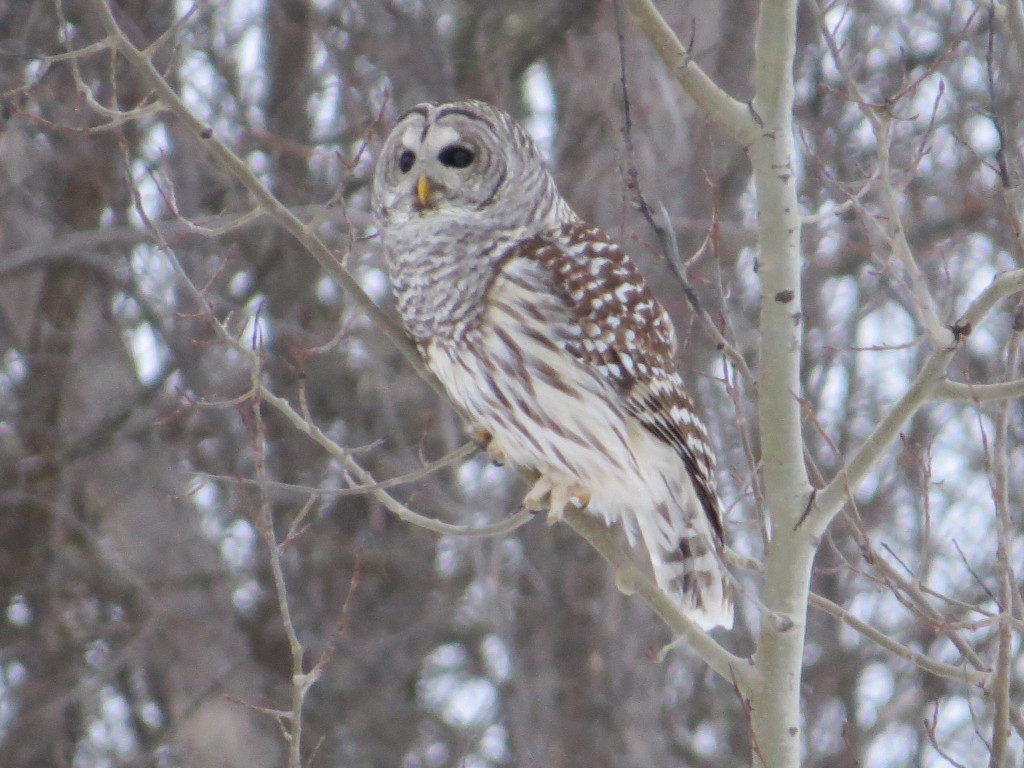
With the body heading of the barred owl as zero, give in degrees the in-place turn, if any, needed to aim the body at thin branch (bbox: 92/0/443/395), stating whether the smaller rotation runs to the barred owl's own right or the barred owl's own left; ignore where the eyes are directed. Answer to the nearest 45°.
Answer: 0° — it already faces it

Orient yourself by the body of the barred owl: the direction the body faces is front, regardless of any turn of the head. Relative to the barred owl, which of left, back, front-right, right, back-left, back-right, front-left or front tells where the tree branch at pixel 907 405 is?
left

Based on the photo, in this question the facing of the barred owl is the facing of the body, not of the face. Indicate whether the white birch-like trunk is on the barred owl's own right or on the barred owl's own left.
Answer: on the barred owl's own left

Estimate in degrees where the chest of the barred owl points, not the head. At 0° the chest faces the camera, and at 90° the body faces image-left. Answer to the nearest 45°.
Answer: approximately 45°

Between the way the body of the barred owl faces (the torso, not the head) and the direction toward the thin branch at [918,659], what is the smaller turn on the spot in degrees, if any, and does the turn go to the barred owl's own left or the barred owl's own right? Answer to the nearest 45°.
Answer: approximately 90° to the barred owl's own left

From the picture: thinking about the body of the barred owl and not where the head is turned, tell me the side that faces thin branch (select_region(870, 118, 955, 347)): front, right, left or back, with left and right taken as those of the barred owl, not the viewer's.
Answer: back

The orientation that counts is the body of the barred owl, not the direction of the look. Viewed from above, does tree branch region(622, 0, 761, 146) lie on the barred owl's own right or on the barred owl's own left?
on the barred owl's own left
